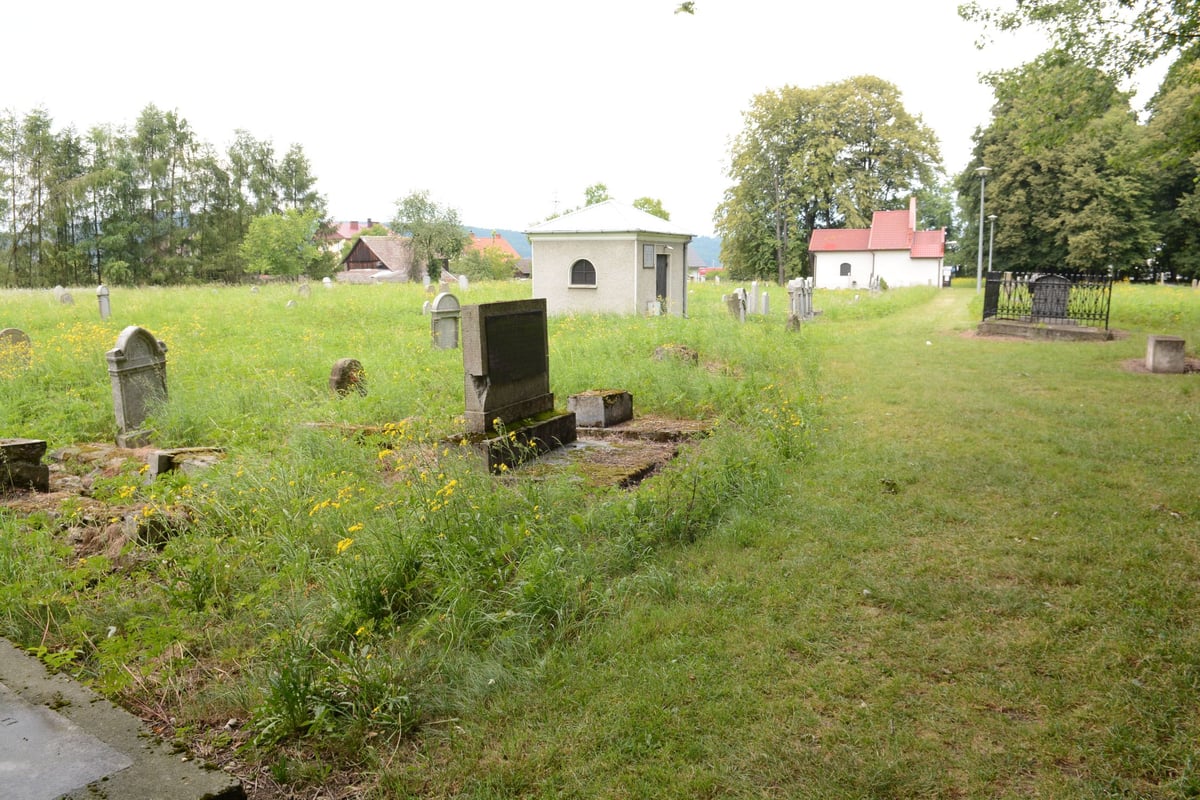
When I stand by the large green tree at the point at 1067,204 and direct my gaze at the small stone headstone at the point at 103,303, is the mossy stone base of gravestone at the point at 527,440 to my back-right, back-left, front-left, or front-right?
front-left

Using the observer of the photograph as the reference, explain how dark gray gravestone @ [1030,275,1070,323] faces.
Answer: facing the viewer

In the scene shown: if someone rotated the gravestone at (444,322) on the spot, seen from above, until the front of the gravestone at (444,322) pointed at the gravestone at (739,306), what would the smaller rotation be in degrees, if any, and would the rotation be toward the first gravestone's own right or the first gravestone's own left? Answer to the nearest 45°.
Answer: approximately 90° to the first gravestone's own left

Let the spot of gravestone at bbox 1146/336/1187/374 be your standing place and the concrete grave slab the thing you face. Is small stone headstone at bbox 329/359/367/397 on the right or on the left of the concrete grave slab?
right

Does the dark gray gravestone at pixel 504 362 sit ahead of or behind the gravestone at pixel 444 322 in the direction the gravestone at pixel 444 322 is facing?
ahead

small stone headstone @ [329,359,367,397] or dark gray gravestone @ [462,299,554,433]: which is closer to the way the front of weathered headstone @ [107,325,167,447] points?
the dark gray gravestone

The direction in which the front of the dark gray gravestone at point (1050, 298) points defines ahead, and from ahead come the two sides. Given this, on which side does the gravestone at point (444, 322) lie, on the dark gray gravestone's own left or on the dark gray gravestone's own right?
on the dark gray gravestone's own right

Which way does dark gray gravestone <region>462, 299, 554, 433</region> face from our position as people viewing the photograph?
facing the viewer and to the right of the viewer

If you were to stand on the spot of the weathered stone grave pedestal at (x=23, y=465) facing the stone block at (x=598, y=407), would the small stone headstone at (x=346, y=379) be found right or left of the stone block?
left

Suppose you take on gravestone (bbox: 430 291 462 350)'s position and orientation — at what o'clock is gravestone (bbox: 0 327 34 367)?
gravestone (bbox: 0 327 34 367) is roughly at 4 o'clock from gravestone (bbox: 430 291 462 350).

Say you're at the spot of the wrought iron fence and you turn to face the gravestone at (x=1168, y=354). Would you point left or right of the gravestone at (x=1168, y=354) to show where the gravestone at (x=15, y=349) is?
right

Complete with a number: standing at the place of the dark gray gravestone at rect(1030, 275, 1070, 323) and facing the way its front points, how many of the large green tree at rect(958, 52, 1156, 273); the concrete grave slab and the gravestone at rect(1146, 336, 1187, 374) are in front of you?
2

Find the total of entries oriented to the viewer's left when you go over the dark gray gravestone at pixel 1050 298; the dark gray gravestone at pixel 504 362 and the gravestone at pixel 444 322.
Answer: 0

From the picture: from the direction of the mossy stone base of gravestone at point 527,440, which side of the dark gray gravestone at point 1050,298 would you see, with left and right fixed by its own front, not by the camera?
front

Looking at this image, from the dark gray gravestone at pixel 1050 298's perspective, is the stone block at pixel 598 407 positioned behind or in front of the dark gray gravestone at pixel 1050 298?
in front

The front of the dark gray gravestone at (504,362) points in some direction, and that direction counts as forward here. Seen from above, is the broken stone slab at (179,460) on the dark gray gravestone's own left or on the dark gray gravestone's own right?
on the dark gray gravestone's own right

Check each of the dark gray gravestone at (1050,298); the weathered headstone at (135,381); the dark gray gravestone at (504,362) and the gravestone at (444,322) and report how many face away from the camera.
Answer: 0

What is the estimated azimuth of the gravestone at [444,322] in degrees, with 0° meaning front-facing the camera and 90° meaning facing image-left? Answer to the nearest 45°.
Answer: approximately 315°
